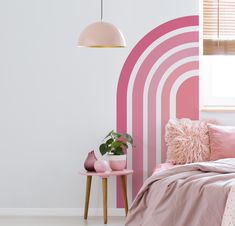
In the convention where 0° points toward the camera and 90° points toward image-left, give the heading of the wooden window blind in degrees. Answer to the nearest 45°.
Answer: approximately 0°
